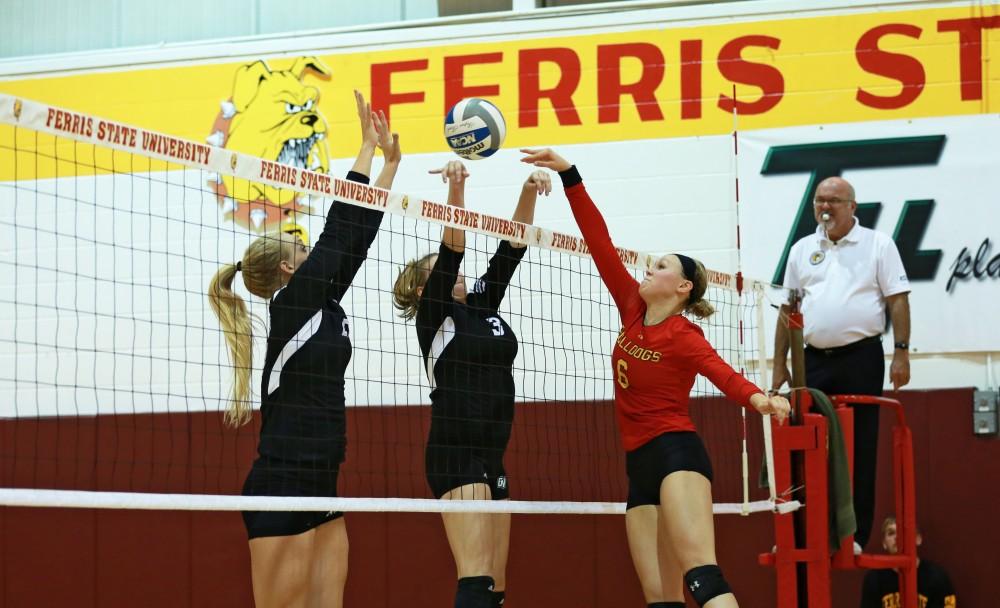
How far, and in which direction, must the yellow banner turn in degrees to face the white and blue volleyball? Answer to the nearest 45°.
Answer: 0° — it already faces it

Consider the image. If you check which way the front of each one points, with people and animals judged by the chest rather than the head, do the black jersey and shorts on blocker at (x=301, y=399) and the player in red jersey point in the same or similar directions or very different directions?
very different directions

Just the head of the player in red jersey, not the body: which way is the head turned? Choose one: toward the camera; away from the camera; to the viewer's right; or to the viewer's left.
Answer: to the viewer's left

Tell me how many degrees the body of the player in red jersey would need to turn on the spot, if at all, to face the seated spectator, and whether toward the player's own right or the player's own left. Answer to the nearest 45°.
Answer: approximately 180°

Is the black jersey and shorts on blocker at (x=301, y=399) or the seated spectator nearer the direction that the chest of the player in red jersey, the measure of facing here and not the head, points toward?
the black jersey and shorts on blocker

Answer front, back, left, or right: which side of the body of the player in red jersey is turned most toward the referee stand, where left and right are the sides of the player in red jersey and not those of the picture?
back
